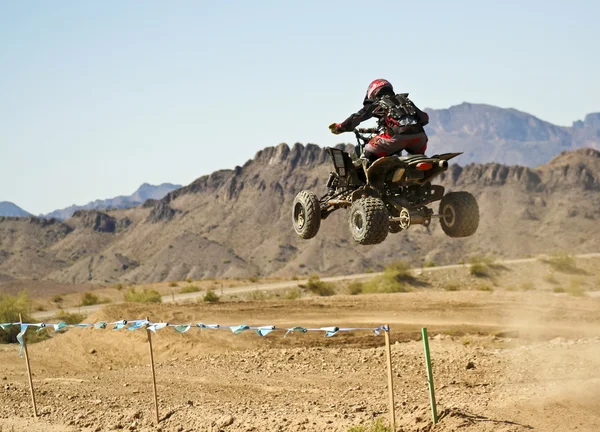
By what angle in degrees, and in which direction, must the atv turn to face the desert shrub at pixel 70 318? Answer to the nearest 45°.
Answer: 0° — it already faces it

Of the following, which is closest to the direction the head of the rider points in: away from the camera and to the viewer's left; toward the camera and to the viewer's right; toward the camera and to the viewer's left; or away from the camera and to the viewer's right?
away from the camera and to the viewer's left

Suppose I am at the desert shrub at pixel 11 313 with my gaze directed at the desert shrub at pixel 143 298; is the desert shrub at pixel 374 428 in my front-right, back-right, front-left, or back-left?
back-right

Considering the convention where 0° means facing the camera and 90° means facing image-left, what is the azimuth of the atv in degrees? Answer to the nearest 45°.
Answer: approximately 135°

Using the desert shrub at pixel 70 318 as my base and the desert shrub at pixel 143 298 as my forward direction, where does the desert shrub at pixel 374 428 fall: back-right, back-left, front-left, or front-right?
back-right
